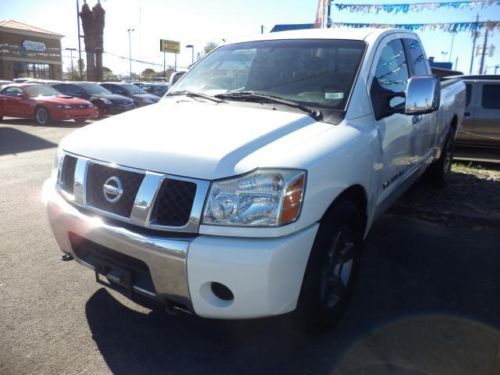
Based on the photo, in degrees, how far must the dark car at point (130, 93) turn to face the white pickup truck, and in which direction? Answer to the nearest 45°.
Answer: approximately 45° to its right

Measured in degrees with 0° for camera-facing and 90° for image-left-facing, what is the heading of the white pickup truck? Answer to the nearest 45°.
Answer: approximately 45°

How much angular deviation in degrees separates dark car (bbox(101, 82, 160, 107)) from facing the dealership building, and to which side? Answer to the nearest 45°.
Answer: approximately 135° to its left

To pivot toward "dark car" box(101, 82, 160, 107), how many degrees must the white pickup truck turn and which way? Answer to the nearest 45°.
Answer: approximately 135° to its right

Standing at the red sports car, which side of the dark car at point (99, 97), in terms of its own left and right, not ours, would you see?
right

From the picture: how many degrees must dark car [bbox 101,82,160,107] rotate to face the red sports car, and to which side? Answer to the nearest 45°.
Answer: approximately 90° to its right

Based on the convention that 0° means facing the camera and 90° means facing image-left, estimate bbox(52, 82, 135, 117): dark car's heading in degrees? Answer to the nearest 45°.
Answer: approximately 315°

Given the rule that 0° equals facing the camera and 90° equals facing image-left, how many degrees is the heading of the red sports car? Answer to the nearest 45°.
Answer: approximately 315°

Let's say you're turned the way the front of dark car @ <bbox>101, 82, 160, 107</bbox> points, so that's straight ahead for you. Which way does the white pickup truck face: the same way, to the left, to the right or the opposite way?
to the right
